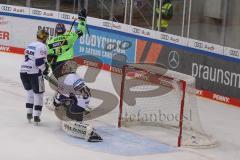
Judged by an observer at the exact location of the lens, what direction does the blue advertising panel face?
facing the viewer and to the left of the viewer

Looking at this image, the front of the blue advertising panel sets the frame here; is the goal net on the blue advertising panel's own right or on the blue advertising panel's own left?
on the blue advertising panel's own left

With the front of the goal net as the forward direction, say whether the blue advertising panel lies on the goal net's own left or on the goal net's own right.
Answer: on the goal net's own right

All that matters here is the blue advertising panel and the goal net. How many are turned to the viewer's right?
0
